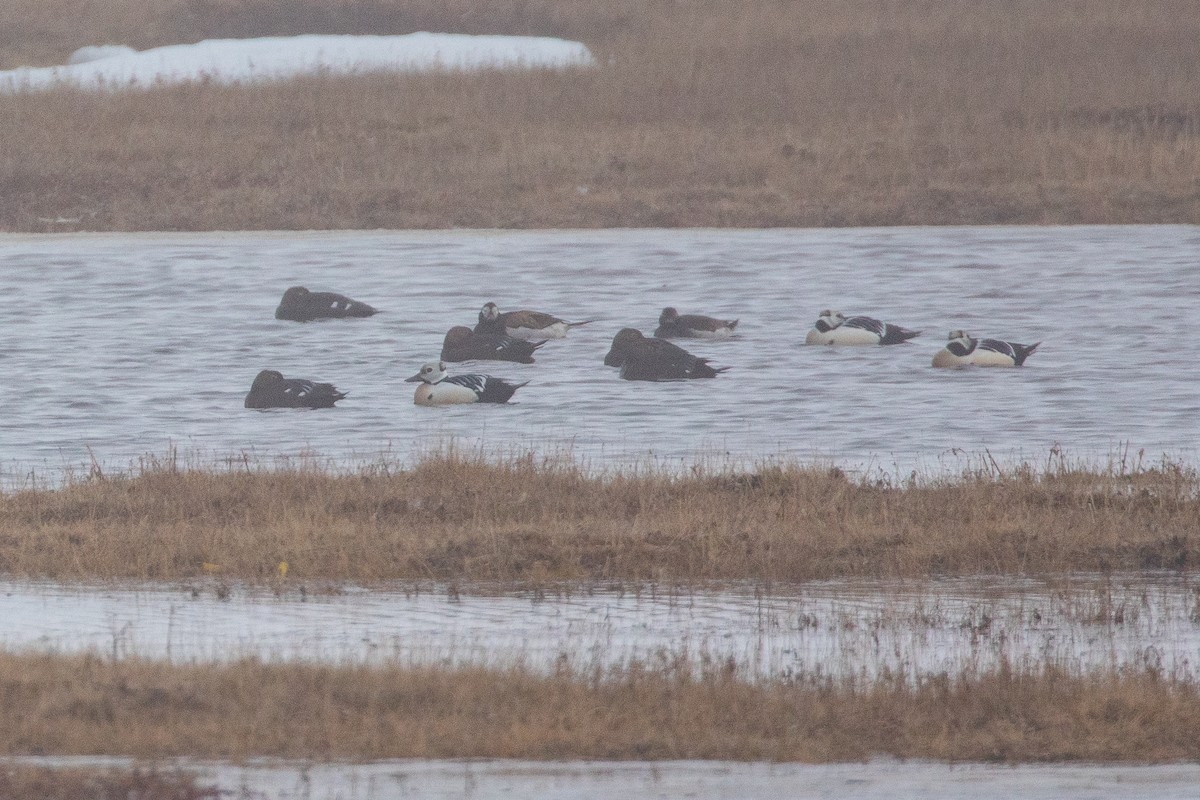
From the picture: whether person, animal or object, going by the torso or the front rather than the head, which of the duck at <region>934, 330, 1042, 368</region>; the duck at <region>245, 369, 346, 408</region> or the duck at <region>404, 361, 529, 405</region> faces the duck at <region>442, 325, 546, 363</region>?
the duck at <region>934, 330, 1042, 368</region>

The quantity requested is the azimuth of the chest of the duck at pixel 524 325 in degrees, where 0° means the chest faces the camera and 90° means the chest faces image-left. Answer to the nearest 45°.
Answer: approximately 90°

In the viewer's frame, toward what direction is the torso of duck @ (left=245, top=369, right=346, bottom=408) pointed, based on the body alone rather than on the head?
to the viewer's left

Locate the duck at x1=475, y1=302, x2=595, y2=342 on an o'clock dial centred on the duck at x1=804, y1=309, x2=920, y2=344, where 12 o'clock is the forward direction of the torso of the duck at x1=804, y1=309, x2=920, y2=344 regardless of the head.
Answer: the duck at x1=475, y1=302, x2=595, y2=342 is roughly at 12 o'clock from the duck at x1=804, y1=309, x2=920, y2=344.

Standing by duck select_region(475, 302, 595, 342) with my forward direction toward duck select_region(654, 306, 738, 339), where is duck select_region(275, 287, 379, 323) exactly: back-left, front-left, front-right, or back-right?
back-left

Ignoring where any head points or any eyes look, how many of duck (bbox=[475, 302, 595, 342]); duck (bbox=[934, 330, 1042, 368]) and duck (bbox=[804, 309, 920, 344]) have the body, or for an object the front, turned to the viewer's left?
3

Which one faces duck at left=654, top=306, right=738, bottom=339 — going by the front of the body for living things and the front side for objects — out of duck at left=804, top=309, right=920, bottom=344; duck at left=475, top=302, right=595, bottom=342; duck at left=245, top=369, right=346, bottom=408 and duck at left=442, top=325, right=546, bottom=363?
duck at left=804, top=309, right=920, bottom=344

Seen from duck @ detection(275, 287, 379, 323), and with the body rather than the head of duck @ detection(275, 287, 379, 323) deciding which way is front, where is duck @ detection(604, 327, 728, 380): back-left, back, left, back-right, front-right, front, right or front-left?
back-left

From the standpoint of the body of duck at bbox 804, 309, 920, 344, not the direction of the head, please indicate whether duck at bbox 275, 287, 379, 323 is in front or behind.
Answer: in front

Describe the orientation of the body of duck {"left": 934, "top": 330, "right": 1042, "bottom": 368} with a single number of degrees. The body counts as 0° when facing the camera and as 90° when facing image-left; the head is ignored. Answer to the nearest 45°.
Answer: approximately 90°

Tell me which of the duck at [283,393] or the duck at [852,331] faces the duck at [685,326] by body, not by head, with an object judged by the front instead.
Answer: the duck at [852,331]

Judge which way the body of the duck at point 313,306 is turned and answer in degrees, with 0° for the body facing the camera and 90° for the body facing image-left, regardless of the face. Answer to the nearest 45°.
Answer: approximately 90°
